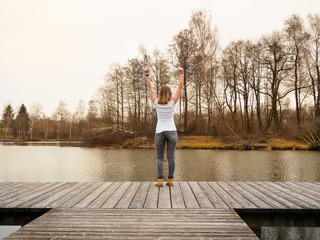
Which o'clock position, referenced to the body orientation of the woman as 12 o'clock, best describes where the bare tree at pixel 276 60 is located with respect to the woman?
The bare tree is roughly at 1 o'clock from the woman.

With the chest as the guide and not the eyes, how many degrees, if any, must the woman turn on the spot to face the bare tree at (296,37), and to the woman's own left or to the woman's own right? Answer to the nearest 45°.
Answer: approximately 45° to the woman's own right

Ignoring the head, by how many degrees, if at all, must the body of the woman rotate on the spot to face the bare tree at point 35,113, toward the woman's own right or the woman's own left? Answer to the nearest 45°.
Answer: approximately 45° to the woman's own left

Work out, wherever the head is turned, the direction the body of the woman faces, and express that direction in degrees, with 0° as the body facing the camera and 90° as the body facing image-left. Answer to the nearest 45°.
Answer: approximately 180°

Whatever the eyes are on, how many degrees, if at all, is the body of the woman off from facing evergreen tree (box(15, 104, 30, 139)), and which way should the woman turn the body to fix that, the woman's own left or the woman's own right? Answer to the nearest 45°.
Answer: approximately 45° to the woman's own left
